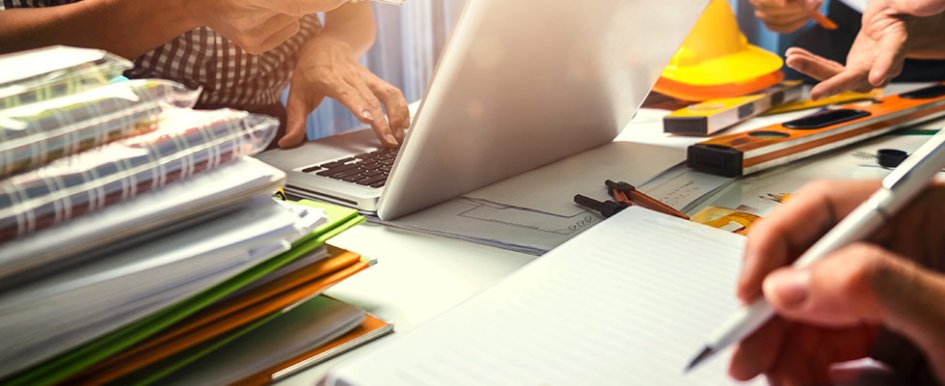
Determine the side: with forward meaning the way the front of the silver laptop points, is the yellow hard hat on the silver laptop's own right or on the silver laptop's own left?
on the silver laptop's own right

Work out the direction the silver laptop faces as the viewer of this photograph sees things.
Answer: facing away from the viewer and to the left of the viewer
